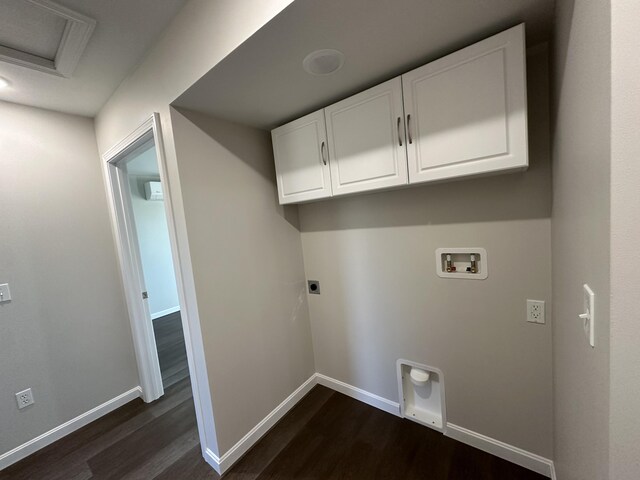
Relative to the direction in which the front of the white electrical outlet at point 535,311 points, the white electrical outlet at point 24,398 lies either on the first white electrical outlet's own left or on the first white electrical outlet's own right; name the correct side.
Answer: on the first white electrical outlet's own right

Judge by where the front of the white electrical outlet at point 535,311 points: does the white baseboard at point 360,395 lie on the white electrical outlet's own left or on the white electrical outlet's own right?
on the white electrical outlet's own right

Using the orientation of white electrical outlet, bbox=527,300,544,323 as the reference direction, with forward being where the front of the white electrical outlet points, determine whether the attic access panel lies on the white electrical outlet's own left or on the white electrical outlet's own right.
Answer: on the white electrical outlet's own right

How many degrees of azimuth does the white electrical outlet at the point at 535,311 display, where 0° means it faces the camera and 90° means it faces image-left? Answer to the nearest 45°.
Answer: approximately 0°

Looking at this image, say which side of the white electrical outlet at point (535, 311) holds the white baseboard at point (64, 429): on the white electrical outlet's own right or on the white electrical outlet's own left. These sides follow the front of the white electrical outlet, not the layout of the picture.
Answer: on the white electrical outlet's own right
